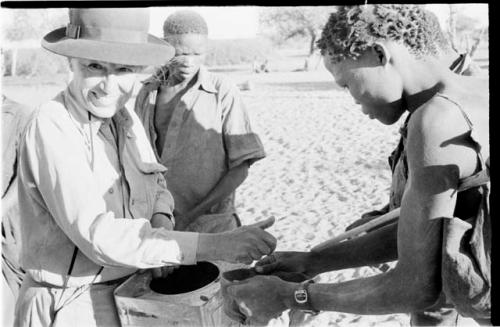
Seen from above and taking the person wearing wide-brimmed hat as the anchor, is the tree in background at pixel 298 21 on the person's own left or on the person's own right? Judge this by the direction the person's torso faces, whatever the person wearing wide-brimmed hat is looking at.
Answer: on the person's own left

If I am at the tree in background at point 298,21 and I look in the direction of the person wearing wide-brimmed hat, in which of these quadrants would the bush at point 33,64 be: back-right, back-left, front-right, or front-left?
front-right

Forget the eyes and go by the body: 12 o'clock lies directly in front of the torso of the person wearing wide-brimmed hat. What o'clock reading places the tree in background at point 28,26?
The tree in background is roughly at 7 o'clock from the person wearing wide-brimmed hat.

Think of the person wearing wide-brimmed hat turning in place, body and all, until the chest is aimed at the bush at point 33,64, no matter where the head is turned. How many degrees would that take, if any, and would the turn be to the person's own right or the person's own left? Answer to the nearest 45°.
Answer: approximately 135° to the person's own left

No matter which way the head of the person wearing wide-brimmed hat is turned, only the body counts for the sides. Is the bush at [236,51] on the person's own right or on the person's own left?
on the person's own left

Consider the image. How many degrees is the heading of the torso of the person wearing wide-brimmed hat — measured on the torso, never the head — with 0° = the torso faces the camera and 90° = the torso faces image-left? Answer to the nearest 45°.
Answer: approximately 315°
